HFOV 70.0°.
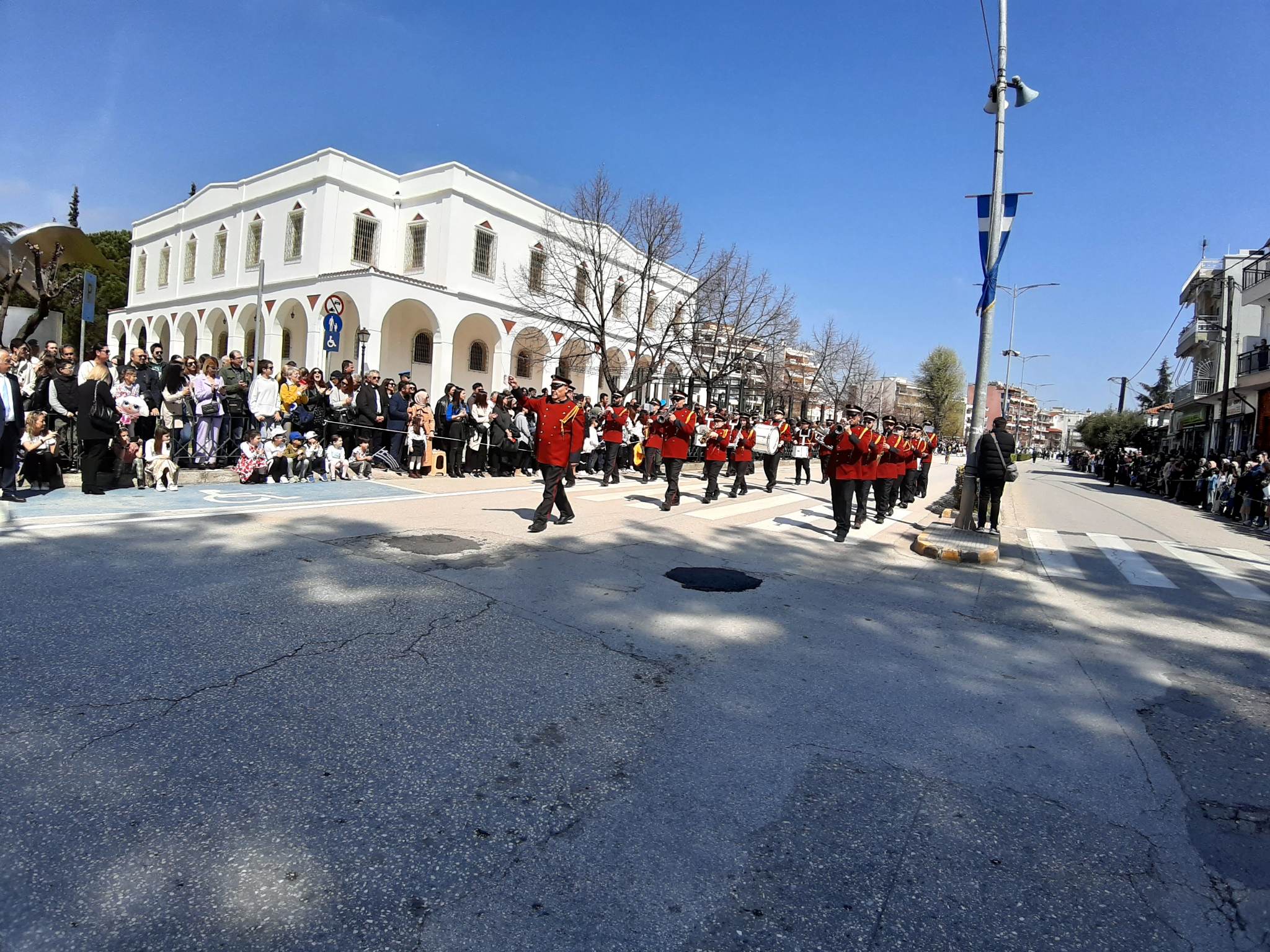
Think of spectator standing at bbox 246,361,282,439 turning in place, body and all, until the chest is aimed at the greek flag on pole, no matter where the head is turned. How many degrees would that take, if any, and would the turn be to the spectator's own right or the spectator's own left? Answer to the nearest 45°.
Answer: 0° — they already face it

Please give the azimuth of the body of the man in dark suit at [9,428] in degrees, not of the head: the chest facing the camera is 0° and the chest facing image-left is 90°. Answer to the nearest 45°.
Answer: approximately 315°

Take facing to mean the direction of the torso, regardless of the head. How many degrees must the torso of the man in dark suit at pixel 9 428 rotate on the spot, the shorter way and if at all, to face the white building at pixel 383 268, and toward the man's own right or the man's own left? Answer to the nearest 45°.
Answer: approximately 90° to the man's own left

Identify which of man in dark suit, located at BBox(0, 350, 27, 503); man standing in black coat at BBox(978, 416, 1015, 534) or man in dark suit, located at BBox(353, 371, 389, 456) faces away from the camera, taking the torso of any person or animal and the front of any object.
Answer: the man standing in black coat

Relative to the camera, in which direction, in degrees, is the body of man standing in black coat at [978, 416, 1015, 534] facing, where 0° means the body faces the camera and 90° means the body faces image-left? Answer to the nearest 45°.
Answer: approximately 180°

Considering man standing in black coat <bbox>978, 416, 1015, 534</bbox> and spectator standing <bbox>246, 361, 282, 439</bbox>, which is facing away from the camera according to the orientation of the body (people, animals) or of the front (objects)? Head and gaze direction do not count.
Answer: the man standing in black coat

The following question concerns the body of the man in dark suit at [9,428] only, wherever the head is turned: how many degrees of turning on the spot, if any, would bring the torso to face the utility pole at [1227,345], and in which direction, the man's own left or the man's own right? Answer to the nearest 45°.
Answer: approximately 45° to the man's own left

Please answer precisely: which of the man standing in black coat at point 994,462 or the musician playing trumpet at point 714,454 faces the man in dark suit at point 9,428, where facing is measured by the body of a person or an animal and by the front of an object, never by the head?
the musician playing trumpet

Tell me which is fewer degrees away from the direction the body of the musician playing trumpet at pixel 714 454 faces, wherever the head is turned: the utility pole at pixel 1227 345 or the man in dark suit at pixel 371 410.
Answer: the man in dark suit

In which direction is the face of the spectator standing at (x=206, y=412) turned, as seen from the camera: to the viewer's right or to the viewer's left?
to the viewer's right

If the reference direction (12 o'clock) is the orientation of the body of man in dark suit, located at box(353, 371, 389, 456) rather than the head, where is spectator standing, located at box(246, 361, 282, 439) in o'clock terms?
The spectator standing is roughly at 3 o'clock from the man in dark suit.

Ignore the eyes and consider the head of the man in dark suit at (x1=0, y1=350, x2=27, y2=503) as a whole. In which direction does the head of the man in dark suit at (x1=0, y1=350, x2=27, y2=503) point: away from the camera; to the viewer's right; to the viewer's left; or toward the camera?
to the viewer's right

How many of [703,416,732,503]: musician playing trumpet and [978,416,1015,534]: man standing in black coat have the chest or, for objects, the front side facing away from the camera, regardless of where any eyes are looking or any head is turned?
1
